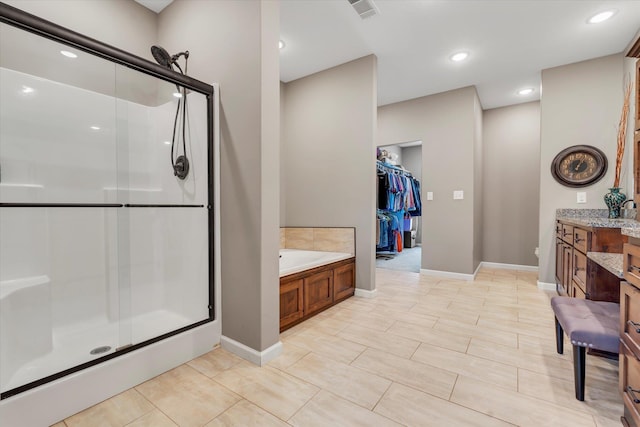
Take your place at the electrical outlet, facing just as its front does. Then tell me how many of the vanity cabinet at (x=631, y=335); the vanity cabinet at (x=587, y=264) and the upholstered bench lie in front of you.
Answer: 3

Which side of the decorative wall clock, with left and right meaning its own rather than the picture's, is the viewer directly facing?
front

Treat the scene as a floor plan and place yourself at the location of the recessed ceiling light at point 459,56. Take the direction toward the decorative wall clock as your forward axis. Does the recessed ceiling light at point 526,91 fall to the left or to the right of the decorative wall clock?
left

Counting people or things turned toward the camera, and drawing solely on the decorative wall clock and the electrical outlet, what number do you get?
2

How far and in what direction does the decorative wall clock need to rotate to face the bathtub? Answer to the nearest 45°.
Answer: approximately 45° to its right

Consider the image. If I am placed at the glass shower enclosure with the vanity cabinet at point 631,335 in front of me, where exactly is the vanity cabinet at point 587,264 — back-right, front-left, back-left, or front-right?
front-left

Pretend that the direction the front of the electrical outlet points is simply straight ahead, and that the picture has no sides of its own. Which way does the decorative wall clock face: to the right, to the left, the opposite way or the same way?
the same way

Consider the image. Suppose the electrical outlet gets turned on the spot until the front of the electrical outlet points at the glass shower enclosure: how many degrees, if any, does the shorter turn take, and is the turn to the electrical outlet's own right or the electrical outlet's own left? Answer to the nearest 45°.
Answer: approximately 45° to the electrical outlet's own right

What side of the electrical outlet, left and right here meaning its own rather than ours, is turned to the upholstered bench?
front

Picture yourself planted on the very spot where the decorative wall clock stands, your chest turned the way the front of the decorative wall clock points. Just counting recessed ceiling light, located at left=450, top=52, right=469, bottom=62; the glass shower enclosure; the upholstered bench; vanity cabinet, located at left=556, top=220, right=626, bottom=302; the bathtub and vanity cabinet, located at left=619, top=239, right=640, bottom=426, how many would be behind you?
0

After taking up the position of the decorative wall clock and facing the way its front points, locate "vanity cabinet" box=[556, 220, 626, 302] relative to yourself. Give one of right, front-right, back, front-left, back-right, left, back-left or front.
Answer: front

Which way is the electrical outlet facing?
toward the camera

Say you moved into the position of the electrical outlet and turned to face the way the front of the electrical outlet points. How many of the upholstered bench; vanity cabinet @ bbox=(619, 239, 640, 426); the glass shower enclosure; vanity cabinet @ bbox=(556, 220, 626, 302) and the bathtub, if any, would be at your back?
0

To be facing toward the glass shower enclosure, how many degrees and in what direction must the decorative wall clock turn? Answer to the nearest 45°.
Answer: approximately 45° to its right

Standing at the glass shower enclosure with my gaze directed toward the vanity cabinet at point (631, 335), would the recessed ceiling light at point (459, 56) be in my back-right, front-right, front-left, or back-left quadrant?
front-left

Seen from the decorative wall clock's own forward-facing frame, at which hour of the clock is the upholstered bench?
The upholstered bench is roughly at 12 o'clock from the decorative wall clock.
